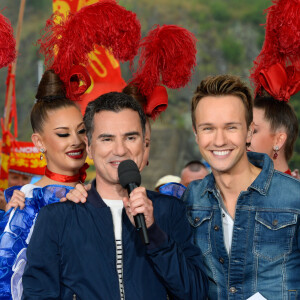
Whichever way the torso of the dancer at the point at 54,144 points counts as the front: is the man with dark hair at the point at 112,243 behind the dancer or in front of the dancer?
in front

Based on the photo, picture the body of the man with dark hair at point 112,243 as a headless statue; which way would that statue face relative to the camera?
toward the camera

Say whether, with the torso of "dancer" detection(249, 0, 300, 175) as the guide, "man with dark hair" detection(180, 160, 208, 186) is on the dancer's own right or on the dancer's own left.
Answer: on the dancer's own right

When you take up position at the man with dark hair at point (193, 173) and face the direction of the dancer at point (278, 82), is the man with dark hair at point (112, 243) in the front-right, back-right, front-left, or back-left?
front-right

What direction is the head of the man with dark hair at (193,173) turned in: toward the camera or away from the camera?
toward the camera

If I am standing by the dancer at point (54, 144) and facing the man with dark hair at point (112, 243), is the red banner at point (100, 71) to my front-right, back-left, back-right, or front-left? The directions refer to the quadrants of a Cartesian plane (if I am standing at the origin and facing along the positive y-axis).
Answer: back-left

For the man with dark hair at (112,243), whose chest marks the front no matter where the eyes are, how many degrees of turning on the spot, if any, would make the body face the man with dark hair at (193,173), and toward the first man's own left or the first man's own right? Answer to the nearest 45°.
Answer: approximately 180°

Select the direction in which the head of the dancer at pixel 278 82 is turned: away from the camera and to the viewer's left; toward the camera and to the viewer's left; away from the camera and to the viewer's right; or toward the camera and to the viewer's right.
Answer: toward the camera and to the viewer's left

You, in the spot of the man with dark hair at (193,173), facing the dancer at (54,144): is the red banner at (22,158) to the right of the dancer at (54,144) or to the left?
right
